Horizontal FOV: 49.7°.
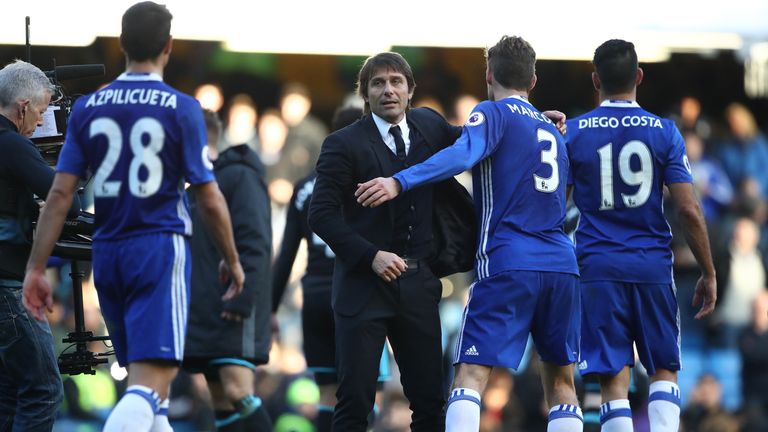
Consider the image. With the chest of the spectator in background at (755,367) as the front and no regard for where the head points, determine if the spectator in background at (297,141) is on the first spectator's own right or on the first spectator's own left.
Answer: on the first spectator's own right

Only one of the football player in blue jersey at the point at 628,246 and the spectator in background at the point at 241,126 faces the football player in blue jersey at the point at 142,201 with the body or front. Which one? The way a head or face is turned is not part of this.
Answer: the spectator in background

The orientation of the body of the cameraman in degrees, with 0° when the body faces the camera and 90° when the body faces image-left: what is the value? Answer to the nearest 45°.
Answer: approximately 270°

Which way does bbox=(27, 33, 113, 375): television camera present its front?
to the viewer's right

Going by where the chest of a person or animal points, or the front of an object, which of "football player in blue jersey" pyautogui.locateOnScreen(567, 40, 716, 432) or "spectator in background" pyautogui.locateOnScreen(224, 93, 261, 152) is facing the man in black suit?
the spectator in background

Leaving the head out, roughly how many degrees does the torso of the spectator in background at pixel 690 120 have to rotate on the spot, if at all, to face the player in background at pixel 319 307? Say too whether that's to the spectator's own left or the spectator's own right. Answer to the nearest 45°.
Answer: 0° — they already face them

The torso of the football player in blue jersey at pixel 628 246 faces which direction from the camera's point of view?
away from the camera

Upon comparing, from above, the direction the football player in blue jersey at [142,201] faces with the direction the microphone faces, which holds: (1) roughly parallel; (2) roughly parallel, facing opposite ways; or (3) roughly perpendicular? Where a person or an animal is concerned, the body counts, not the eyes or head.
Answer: roughly perpendicular

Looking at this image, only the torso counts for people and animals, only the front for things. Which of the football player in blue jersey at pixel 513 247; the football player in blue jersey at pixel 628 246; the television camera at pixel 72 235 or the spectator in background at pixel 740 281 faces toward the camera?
the spectator in background

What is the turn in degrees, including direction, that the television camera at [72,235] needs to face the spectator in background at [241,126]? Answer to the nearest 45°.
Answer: approximately 90° to its left

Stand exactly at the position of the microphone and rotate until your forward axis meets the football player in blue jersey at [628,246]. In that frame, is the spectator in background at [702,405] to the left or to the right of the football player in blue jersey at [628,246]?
left

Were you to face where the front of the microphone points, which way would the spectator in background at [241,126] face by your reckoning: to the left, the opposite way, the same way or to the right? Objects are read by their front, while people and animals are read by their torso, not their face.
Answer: to the right
